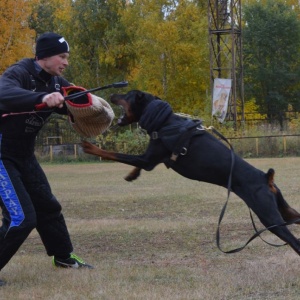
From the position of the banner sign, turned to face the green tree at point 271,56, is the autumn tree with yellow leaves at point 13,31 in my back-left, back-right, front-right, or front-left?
back-left

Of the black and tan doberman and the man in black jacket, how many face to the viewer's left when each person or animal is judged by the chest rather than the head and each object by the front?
1

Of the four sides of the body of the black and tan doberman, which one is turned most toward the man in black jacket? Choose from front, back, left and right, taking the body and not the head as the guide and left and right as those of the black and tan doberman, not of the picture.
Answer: front

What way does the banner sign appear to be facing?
toward the camera

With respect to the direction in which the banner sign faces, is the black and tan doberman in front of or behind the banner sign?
in front

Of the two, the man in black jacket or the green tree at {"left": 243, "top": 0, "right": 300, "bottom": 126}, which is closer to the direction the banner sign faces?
the man in black jacket

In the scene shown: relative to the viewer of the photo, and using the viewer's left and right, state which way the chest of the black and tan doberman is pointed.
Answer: facing to the left of the viewer

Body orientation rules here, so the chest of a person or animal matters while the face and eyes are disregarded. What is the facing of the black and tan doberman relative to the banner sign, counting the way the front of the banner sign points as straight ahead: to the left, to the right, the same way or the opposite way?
to the right

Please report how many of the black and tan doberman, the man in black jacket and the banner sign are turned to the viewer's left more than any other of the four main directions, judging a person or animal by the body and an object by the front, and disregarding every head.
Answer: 1

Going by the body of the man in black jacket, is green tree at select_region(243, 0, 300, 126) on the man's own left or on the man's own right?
on the man's own left

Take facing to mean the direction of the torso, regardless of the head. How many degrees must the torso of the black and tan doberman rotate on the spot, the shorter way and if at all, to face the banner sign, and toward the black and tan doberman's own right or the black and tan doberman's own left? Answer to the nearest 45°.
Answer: approximately 90° to the black and tan doberman's own right

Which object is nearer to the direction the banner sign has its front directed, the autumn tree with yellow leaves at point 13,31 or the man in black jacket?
the man in black jacket

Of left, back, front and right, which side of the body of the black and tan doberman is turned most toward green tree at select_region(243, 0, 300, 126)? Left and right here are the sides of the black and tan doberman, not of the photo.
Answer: right

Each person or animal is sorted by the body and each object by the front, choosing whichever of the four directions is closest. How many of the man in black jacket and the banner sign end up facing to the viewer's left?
0
